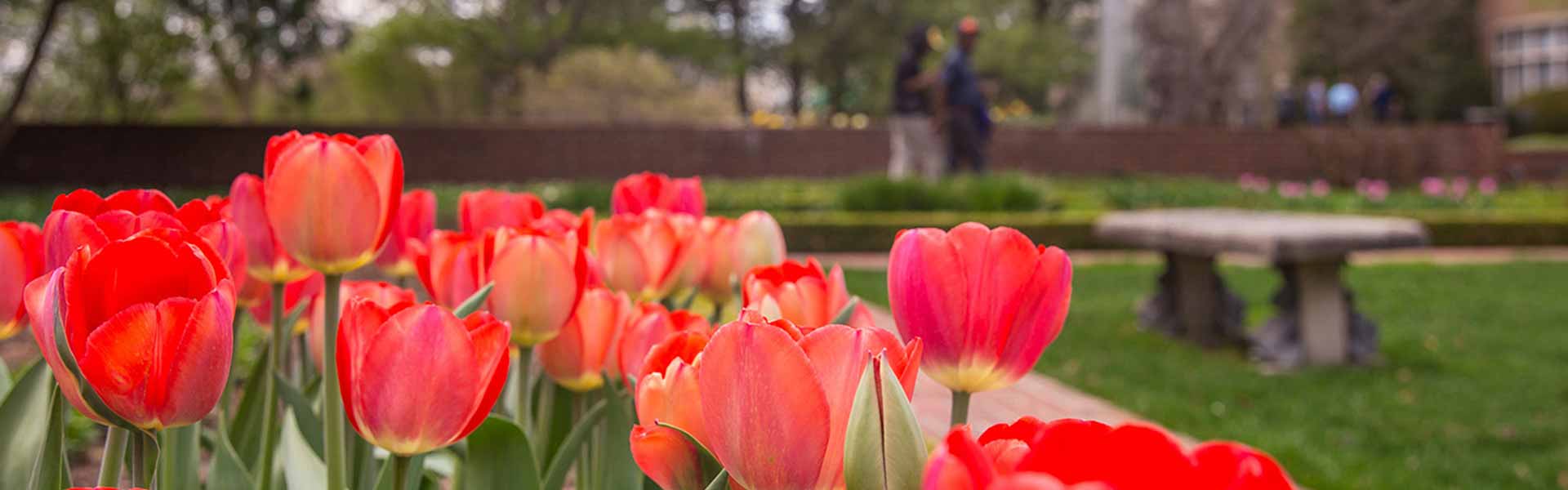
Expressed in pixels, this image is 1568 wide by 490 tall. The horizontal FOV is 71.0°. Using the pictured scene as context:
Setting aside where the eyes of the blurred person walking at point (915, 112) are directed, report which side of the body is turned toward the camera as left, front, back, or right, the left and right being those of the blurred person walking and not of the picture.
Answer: right

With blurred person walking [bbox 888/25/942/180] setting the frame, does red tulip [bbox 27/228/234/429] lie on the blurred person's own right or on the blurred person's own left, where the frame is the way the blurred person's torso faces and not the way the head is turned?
on the blurred person's own right

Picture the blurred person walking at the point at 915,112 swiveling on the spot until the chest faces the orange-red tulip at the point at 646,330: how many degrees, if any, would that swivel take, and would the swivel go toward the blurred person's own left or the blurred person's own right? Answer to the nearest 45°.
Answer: approximately 90° to the blurred person's own right

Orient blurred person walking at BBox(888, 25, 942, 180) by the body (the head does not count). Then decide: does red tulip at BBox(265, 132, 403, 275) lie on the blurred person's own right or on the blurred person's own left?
on the blurred person's own right

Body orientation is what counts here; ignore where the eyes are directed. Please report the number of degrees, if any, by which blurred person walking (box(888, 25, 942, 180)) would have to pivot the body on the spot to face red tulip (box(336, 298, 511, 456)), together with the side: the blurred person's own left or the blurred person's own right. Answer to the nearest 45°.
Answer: approximately 90° to the blurred person's own right

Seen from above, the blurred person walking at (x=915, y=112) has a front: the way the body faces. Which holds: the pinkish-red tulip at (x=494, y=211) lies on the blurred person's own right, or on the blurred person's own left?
on the blurred person's own right

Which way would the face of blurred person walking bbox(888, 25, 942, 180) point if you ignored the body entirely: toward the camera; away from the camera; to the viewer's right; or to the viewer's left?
to the viewer's right
